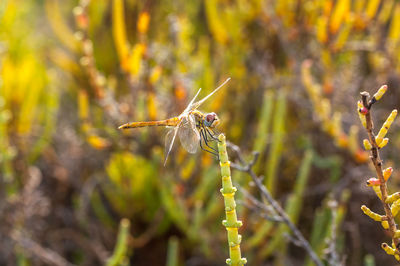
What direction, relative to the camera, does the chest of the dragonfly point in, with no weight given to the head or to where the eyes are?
to the viewer's right
